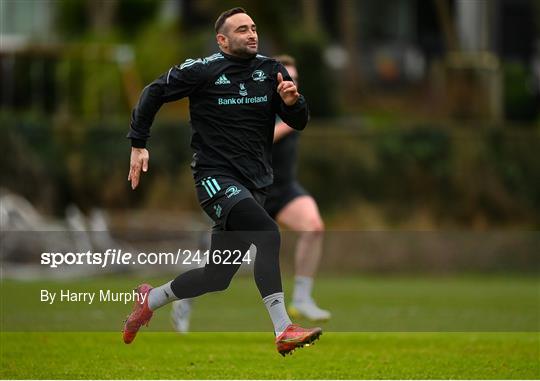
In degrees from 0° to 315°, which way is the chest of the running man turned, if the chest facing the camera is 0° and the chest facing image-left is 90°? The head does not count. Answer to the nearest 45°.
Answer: approximately 315°

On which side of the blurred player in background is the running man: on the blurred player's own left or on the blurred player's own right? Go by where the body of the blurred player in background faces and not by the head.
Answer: on the blurred player's own right

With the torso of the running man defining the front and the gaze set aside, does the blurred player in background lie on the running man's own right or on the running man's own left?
on the running man's own left
